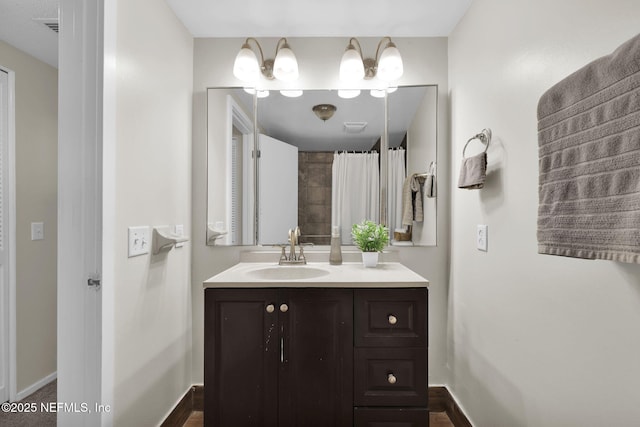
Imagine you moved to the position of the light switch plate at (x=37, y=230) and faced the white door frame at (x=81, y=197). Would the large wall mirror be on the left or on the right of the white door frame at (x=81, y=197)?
left

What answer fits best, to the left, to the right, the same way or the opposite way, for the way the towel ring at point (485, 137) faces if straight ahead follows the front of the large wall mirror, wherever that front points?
to the right

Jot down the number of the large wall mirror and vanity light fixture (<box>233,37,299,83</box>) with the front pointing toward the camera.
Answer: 2

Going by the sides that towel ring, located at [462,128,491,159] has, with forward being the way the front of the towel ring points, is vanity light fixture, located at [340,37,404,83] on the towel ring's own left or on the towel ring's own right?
on the towel ring's own right

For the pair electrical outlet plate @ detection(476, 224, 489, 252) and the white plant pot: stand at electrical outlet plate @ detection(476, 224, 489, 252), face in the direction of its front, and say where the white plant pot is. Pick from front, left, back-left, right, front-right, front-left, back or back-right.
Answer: front-right

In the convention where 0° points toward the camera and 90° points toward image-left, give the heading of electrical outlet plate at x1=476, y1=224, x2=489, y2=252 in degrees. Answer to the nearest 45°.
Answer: approximately 45°

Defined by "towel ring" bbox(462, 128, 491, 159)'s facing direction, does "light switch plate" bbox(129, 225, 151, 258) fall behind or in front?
in front
